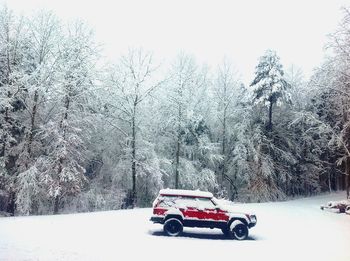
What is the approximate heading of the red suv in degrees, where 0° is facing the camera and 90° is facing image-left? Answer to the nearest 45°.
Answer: approximately 270°

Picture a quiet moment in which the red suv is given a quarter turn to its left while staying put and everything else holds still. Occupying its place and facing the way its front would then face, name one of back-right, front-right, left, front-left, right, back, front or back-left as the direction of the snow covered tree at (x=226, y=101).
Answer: front

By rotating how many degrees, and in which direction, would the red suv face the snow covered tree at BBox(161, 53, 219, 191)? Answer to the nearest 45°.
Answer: approximately 90° to its left

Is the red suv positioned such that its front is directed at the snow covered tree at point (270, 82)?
no

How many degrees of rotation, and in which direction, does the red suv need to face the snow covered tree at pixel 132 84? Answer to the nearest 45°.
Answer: approximately 90° to its left
